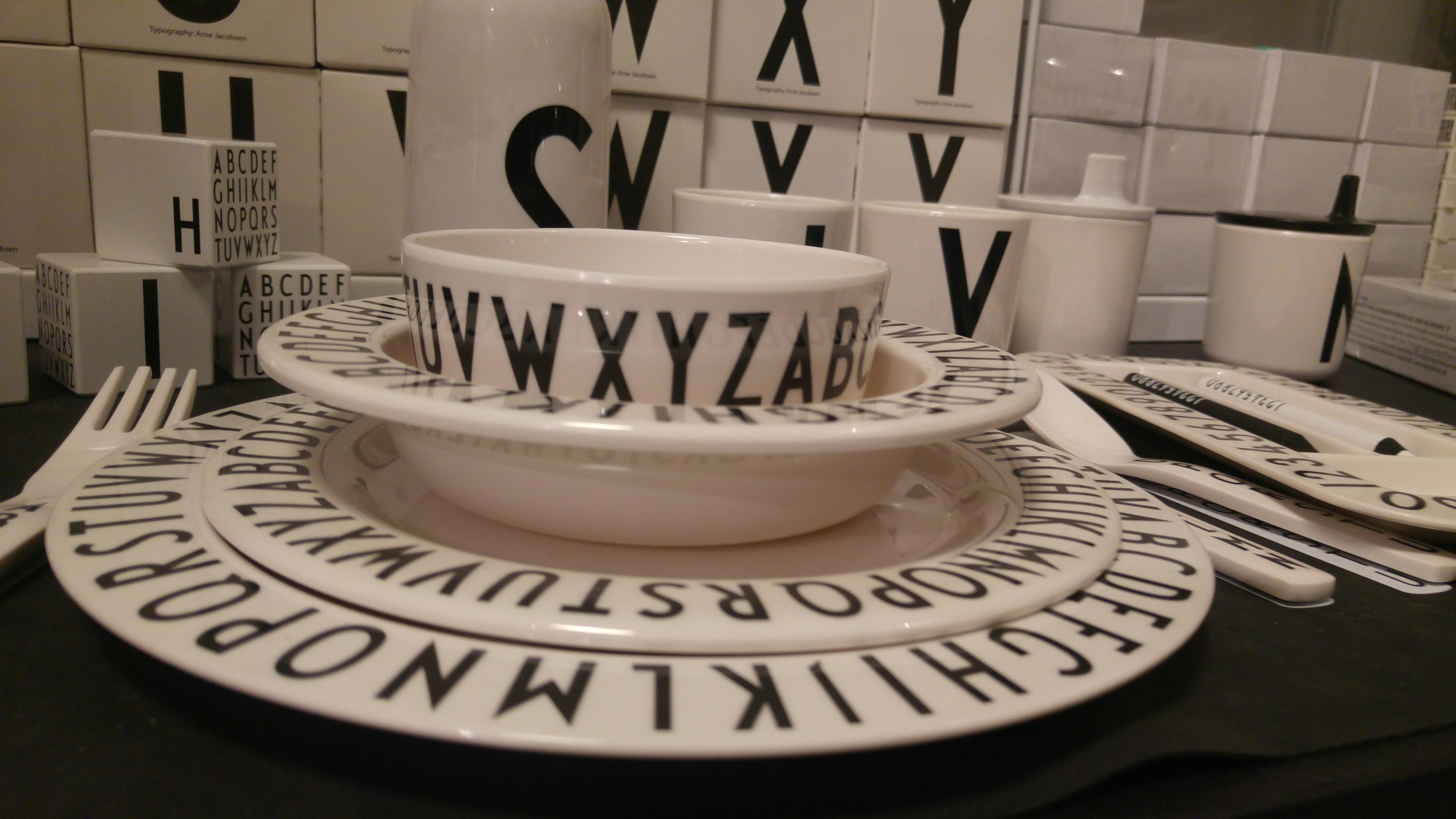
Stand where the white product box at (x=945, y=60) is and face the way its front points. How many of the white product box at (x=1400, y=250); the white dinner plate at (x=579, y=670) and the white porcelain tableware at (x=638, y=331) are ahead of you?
2

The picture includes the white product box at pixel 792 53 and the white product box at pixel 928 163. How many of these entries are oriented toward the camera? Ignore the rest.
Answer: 2

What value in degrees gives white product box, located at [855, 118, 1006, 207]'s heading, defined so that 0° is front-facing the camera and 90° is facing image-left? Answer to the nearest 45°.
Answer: approximately 0°
